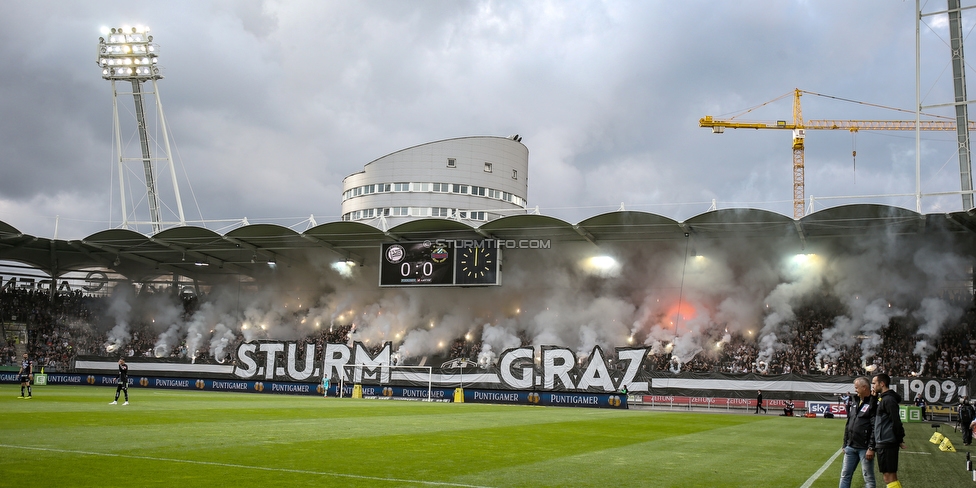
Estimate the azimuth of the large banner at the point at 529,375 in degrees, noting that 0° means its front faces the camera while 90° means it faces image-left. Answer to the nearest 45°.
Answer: approximately 0°

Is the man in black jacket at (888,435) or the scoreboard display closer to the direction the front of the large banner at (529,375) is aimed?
the man in black jacket

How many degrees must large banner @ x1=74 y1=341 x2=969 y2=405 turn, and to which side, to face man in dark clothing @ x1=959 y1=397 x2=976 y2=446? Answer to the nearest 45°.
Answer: approximately 45° to its left

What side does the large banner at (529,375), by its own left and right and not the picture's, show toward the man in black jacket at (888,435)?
front

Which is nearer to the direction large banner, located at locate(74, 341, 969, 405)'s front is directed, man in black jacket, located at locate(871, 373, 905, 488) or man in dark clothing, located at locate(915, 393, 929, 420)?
the man in black jacket

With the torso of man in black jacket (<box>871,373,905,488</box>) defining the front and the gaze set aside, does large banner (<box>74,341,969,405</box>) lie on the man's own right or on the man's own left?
on the man's own right

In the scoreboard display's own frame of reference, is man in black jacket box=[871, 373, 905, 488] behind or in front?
in front
